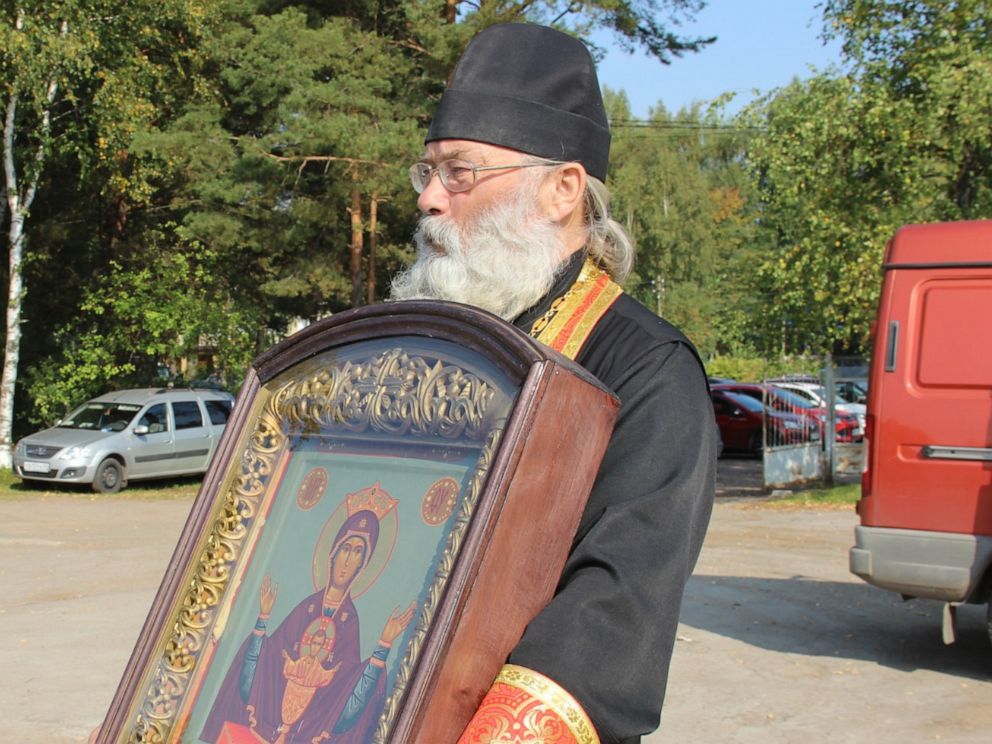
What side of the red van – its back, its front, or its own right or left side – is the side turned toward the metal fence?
left

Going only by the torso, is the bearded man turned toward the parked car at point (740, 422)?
no

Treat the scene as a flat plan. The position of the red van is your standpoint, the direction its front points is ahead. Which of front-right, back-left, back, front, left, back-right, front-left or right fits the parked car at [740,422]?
left

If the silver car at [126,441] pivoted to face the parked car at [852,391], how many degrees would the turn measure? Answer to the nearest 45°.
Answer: approximately 135° to its left

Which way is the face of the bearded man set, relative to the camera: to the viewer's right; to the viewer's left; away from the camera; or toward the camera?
to the viewer's left

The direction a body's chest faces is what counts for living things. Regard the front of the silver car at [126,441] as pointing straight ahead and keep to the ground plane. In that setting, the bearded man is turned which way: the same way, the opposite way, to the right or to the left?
the same way

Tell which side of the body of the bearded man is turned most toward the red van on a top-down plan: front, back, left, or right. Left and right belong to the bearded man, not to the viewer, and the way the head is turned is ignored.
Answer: back

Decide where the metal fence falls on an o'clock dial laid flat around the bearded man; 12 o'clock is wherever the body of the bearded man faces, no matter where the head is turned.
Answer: The metal fence is roughly at 5 o'clock from the bearded man.

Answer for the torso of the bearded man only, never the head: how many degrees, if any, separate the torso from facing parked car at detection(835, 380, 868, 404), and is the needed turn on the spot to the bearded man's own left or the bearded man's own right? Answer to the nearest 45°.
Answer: approximately 135° to the bearded man's own right

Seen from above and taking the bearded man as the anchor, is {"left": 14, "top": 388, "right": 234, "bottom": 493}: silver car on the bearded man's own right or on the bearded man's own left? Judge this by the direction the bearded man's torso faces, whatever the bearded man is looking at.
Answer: on the bearded man's own right

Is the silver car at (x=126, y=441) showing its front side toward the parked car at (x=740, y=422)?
no
